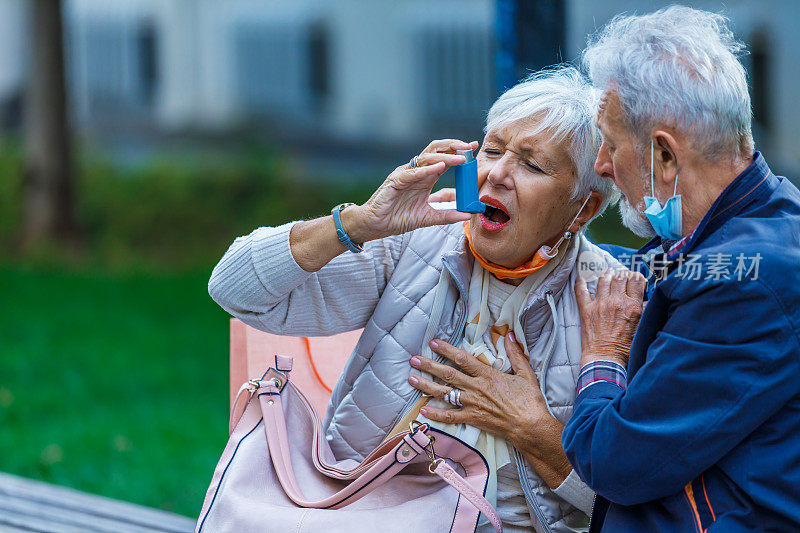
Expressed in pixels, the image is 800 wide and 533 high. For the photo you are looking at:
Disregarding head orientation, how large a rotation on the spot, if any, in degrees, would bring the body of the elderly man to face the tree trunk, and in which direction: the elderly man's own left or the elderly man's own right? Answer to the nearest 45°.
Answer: approximately 45° to the elderly man's own right

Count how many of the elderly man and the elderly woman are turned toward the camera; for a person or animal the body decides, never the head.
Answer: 1

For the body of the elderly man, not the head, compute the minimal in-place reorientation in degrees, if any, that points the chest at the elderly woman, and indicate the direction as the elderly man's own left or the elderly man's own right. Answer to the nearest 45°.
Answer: approximately 45° to the elderly man's own right

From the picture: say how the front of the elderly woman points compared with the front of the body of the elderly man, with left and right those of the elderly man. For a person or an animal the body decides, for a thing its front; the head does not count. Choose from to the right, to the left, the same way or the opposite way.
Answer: to the left

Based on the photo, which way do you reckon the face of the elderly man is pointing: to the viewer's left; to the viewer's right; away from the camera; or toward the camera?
to the viewer's left

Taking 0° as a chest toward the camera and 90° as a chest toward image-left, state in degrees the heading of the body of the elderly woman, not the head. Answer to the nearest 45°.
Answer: approximately 0°

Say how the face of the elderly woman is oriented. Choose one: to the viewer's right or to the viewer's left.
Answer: to the viewer's left

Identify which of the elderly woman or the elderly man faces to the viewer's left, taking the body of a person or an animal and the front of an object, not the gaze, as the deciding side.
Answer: the elderly man

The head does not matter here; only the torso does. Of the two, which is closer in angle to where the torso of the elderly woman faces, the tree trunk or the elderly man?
the elderly man

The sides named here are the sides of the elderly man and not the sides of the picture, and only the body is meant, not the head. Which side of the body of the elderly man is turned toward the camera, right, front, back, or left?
left
